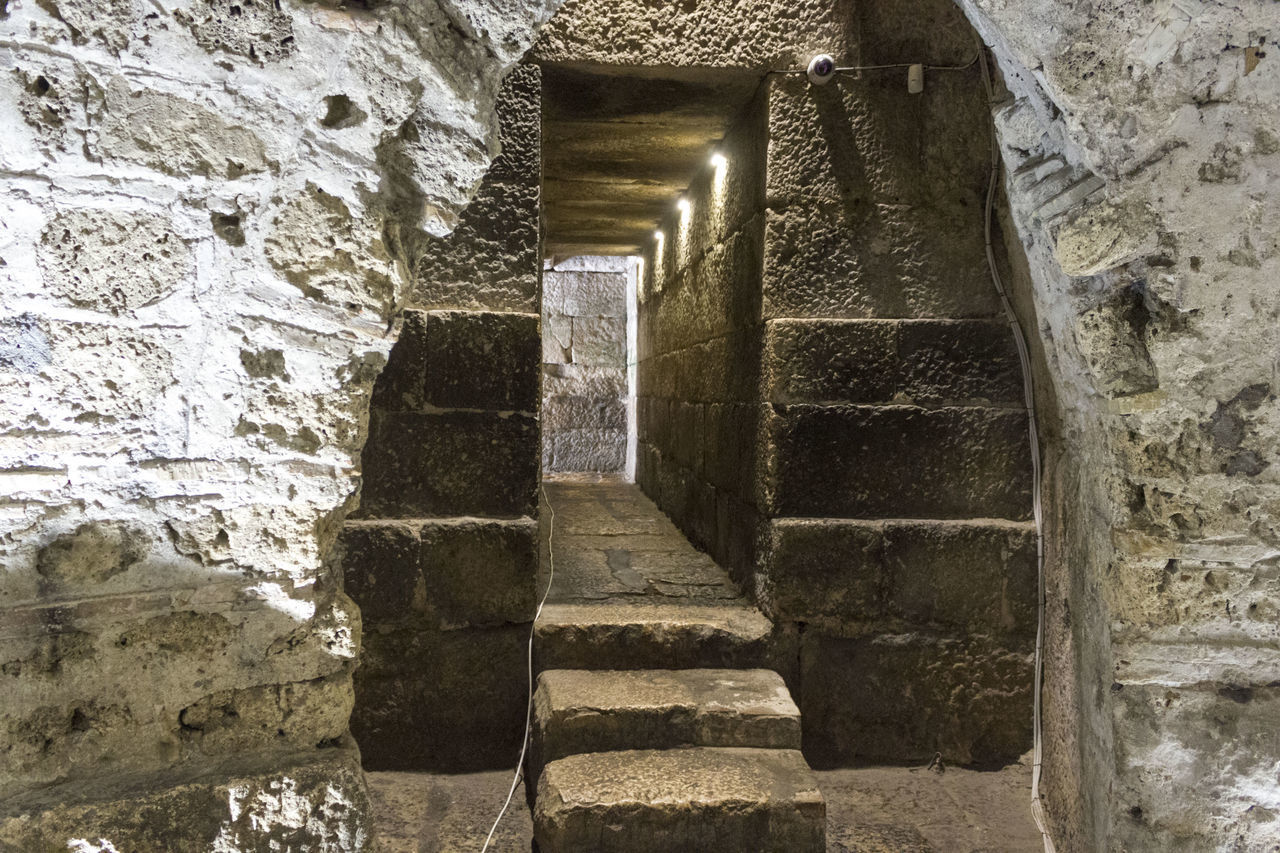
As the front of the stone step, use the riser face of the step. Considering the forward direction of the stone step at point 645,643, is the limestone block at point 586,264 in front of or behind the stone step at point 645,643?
behind

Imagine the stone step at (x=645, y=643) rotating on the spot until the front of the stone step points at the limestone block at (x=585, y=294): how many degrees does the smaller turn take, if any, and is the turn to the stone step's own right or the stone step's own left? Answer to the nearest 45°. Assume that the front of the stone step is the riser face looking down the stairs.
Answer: approximately 180°

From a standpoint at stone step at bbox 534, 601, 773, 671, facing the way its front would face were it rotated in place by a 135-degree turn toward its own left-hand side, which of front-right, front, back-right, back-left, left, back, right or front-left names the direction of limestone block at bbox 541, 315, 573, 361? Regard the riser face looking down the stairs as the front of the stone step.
front-left

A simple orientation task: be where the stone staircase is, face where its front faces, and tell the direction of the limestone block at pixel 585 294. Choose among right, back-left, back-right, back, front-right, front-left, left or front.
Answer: back

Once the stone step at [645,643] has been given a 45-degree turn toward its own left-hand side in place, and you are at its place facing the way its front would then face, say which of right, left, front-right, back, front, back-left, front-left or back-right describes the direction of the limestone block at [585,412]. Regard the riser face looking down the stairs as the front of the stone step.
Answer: back-left

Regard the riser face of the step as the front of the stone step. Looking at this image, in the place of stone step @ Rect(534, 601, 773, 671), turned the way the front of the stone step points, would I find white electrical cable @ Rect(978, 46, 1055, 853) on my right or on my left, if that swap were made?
on my left

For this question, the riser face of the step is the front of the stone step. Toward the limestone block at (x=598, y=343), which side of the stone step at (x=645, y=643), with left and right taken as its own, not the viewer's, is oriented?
back

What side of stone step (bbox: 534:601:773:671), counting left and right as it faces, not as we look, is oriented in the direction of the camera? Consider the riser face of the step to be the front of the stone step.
front

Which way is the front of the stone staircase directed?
toward the camera

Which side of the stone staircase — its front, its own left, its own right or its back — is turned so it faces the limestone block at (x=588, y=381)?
back

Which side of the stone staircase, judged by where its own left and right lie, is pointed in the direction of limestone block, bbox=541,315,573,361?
back
